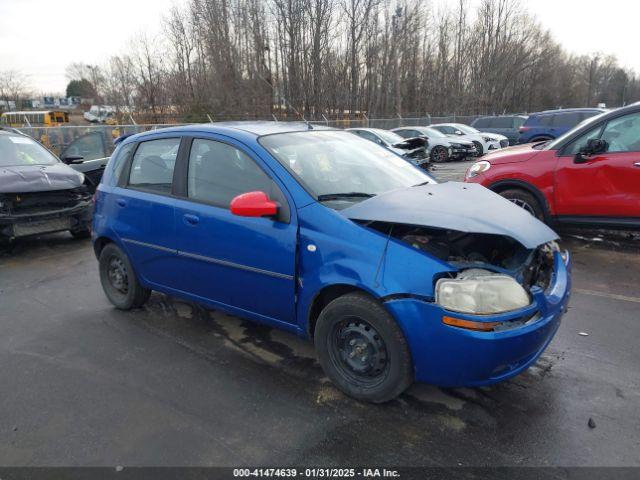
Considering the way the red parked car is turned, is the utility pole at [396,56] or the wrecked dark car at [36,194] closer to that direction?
the wrecked dark car

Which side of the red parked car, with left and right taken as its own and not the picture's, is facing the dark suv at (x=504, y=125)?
right

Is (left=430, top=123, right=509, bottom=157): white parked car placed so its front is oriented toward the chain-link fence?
no

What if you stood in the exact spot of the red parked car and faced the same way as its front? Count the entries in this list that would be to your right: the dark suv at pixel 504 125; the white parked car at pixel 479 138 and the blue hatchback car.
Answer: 2

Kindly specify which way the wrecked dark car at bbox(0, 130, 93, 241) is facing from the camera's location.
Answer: facing the viewer and to the right of the viewer

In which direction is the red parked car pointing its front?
to the viewer's left

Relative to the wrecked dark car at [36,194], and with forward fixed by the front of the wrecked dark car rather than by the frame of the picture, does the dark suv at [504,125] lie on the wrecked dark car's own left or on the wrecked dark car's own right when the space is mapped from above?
on the wrecked dark car's own left

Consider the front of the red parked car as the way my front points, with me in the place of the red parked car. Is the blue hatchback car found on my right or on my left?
on my left

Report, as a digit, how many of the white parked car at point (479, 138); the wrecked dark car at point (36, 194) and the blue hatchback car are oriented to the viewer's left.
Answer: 0

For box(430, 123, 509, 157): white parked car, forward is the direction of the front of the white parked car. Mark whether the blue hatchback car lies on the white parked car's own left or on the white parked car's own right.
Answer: on the white parked car's own right

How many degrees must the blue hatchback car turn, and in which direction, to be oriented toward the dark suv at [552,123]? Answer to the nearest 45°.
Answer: approximately 90° to its left

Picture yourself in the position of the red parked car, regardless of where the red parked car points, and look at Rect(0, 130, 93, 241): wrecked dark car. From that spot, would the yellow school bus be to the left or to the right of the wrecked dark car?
right

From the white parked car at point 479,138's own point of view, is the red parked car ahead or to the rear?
ahead

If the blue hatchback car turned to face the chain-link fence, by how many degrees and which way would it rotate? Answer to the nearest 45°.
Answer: approximately 180°

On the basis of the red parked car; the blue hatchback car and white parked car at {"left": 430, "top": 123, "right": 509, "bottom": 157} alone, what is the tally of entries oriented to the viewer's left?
1

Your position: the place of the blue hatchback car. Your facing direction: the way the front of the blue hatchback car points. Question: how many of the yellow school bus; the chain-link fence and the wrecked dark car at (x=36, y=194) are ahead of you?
0

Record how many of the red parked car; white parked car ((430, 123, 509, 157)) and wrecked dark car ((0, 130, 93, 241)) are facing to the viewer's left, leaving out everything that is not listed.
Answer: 1

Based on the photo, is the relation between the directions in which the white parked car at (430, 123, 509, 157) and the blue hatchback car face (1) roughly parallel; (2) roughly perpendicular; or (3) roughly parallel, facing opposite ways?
roughly parallel

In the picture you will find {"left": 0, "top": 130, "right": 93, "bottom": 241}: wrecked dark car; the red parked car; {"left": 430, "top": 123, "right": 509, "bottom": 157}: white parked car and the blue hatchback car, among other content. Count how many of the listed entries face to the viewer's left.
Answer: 1
